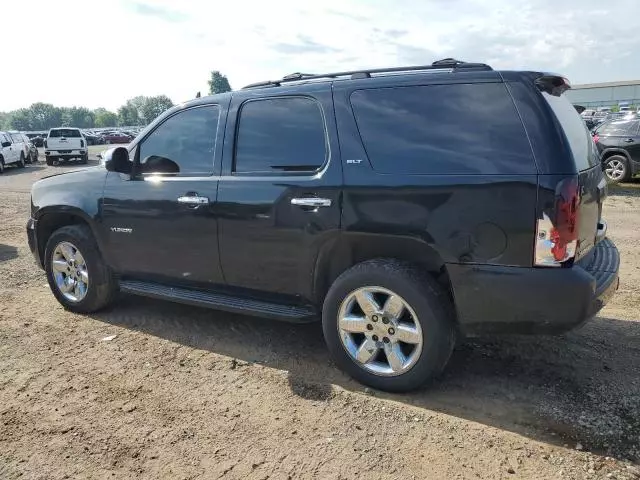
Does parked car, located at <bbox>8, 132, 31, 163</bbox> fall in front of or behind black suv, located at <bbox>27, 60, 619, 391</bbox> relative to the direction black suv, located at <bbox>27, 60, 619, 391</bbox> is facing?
in front

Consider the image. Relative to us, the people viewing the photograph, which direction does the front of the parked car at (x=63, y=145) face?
facing away from the viewer

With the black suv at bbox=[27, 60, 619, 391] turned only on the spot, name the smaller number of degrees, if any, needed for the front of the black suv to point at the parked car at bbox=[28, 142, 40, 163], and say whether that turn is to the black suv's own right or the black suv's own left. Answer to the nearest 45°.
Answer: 0° — it already faces it

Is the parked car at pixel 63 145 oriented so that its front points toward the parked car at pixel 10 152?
no

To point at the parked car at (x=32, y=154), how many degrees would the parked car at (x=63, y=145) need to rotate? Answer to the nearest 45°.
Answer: approximately 45° to its left

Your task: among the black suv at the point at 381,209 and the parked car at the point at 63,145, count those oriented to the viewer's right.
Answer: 0

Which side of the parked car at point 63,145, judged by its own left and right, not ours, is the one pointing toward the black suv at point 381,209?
back

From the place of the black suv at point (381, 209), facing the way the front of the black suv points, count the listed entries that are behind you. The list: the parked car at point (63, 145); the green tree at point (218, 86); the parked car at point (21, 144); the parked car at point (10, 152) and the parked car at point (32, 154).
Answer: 0

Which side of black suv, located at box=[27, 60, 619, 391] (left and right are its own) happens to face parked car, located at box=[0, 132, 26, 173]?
front

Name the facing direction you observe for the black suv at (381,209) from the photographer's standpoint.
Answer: facing away from the viewer and to the left of the viewer
